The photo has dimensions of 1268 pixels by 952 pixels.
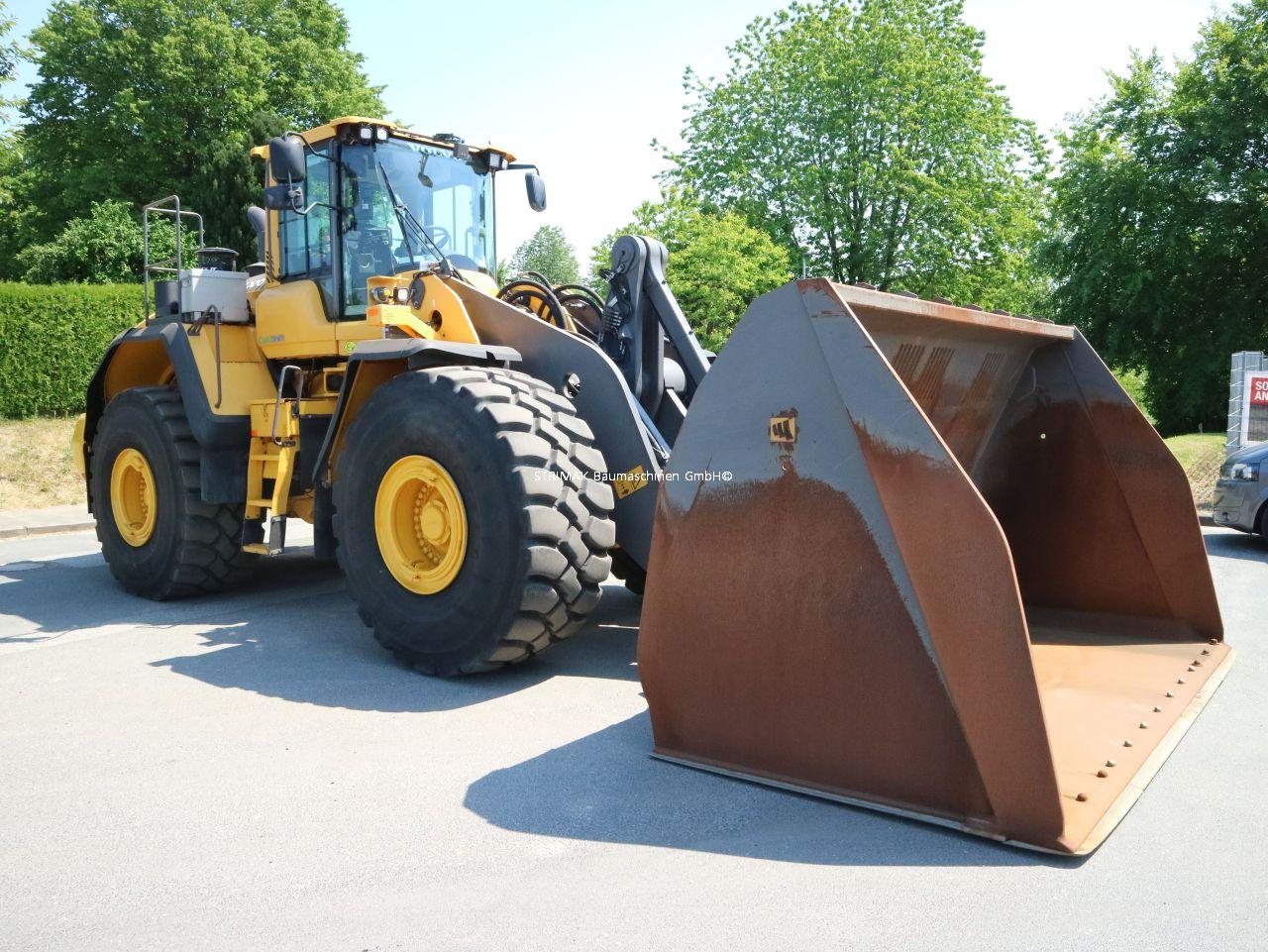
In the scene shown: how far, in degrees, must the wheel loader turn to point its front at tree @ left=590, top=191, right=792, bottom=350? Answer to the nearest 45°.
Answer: approximately 135° to its left

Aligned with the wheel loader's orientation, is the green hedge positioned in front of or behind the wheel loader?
behind

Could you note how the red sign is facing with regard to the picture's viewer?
facing the viewer

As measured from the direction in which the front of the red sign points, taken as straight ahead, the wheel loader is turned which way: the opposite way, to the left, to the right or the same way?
to the left

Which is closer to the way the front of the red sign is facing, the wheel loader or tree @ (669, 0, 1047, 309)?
the wheel loader

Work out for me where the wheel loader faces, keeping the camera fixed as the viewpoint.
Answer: facing the viewer and to the right of the viewer

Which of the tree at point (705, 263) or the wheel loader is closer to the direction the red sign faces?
the wheel loader

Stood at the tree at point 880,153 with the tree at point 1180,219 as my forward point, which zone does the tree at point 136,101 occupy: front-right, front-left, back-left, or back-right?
back-right

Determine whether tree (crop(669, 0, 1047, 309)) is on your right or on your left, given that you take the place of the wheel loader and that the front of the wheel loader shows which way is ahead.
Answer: on your left

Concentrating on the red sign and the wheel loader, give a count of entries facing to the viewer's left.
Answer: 0

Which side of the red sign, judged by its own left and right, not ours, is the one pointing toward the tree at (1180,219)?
back
